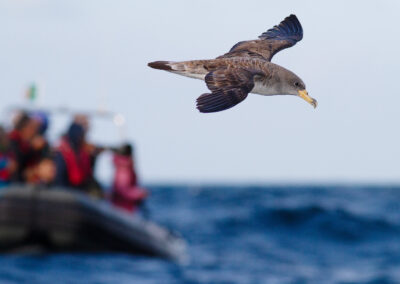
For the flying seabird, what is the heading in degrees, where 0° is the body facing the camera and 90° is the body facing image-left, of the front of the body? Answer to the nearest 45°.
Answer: approximately 270°
